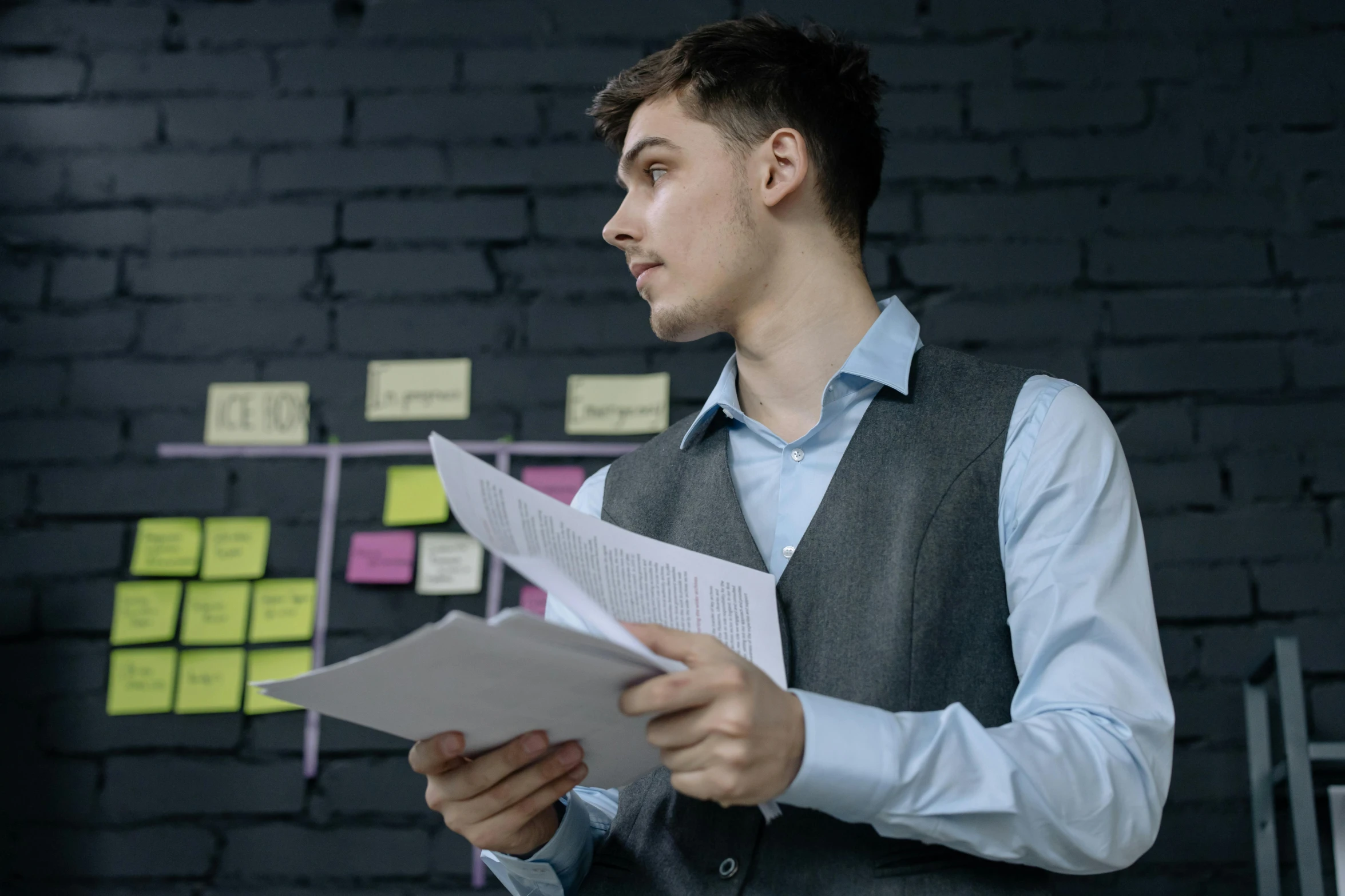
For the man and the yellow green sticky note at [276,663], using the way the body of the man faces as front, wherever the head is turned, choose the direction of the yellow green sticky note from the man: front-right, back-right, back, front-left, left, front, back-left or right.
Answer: right

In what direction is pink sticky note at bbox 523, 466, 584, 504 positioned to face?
toward the camera

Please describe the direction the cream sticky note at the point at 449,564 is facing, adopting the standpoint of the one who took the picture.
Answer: facing the viewer

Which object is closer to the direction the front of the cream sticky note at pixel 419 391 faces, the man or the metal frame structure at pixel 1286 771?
the man

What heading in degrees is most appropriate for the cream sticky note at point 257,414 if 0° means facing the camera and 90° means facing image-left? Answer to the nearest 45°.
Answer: approximately 0°

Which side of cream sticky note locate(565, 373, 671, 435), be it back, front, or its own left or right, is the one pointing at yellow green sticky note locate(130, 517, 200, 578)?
right

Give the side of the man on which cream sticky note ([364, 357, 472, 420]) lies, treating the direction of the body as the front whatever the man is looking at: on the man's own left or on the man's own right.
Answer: on the man's own right

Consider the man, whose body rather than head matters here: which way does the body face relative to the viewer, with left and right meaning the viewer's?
facing the viewer and to the left of the viewer

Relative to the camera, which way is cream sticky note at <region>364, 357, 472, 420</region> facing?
toward the camera

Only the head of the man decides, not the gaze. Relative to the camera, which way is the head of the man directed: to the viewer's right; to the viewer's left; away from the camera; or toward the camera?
to the viewer's left
